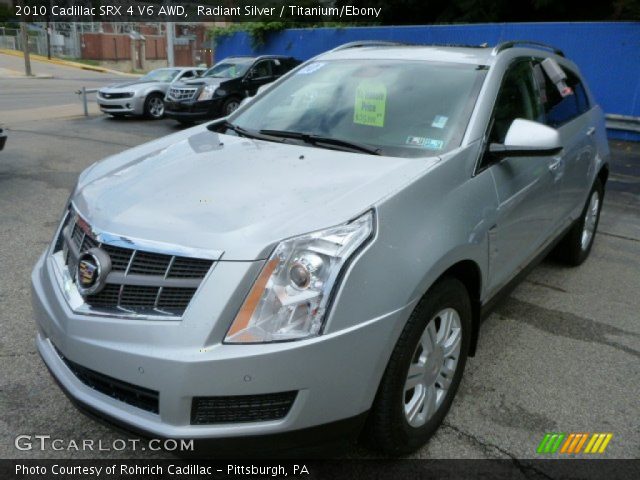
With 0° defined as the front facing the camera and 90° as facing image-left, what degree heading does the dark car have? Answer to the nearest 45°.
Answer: approximately 45°

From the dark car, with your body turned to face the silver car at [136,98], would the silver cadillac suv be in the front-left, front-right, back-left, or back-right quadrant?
back-left

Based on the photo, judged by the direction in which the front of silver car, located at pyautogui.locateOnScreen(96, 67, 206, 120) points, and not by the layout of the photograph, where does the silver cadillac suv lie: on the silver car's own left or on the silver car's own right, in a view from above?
on the silver car's own left

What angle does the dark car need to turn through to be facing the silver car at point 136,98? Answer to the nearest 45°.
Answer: approximately 90° to its right

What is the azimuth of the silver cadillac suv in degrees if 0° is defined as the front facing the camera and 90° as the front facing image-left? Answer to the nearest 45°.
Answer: approximately 45°

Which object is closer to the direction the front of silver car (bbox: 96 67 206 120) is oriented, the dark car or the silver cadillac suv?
the silver cadillac suv

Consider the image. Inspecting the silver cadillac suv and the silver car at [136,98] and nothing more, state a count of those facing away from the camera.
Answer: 0

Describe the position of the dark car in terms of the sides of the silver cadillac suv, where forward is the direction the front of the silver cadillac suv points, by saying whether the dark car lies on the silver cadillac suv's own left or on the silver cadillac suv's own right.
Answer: on the silver cadillac suv's own right

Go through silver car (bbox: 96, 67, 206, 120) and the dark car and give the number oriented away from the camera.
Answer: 0

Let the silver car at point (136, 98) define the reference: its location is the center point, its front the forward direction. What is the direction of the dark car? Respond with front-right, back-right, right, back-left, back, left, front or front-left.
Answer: left
